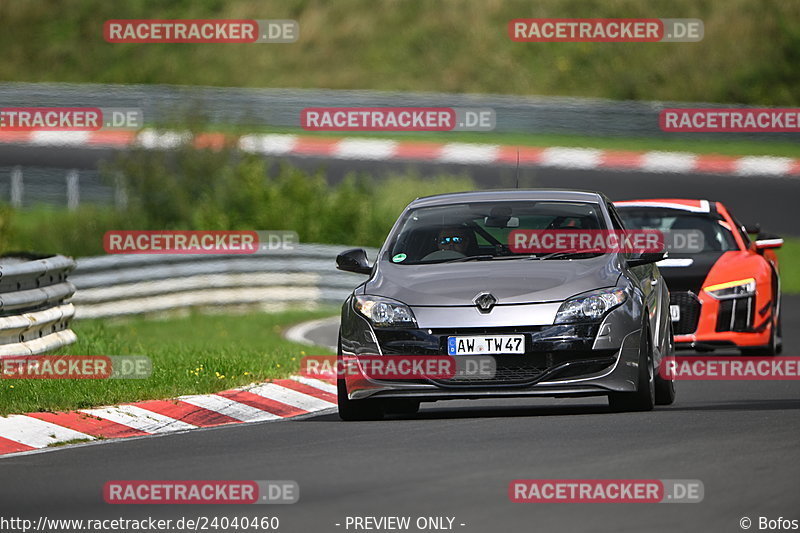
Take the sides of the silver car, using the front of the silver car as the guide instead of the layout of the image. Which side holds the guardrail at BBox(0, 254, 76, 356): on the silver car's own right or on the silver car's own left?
on the silver car's own right

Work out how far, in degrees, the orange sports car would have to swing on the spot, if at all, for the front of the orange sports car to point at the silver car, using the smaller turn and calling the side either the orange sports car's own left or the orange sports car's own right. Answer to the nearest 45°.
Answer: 0° — it already faces it

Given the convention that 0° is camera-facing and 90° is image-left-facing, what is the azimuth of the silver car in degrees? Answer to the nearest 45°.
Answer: approximately 0°

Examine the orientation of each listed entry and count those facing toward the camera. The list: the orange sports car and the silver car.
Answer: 2

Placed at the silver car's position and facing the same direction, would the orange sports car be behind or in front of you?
behind

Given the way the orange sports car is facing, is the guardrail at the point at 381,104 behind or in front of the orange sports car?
behind

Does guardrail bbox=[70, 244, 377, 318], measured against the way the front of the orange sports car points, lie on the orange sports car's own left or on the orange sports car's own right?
on the orange sports car's own right

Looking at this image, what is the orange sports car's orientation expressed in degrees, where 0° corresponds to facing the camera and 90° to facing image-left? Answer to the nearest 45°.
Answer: approximately 0°

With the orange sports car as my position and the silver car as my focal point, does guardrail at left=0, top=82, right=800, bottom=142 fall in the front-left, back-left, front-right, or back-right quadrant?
back-right
